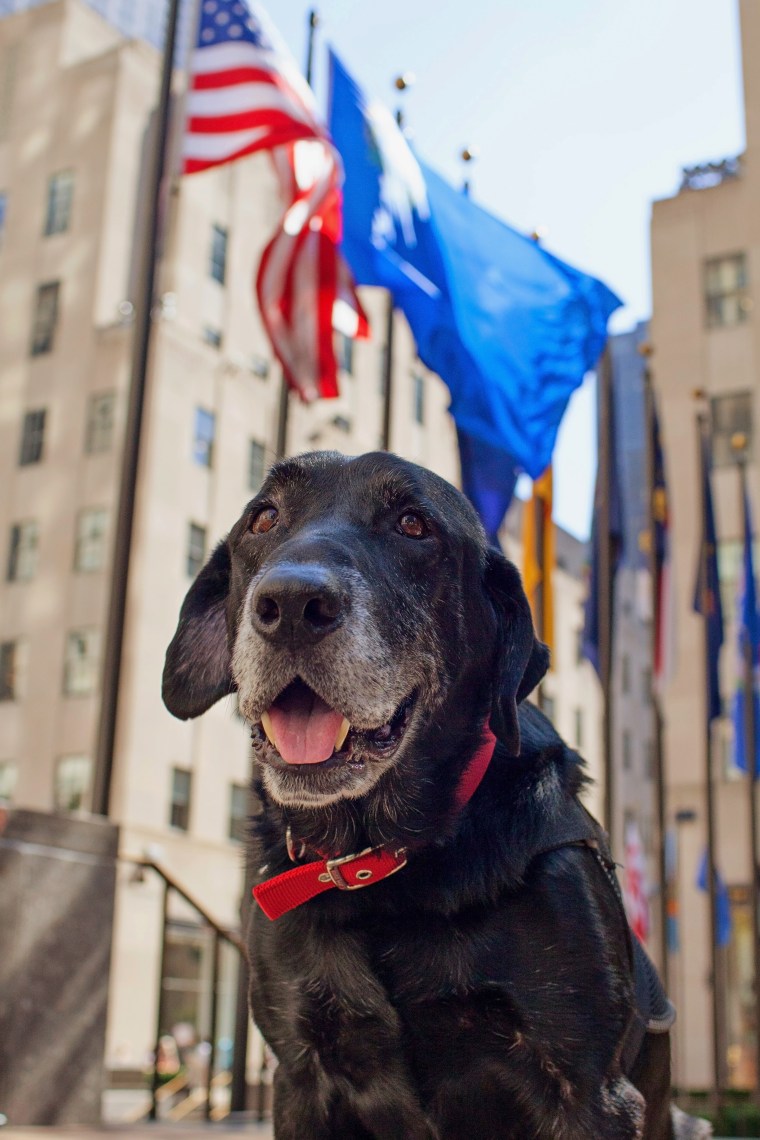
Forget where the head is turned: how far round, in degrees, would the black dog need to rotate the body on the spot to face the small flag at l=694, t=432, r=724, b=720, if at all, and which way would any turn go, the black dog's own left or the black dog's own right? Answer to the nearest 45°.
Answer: approximately 135° to the black dog's own right

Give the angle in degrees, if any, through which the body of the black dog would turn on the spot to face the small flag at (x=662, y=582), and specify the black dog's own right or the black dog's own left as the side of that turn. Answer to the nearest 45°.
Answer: approximately 135° to the black dog's own right

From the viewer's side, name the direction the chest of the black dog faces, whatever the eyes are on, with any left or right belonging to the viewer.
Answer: facing the viewer and to the left of the viewer

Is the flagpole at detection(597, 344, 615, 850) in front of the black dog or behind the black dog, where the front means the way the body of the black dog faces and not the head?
behind

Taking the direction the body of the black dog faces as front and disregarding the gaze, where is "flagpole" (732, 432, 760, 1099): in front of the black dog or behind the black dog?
behind

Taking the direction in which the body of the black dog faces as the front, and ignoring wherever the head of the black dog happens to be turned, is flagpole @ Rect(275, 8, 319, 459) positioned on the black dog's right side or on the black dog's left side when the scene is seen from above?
on the black dog's right side

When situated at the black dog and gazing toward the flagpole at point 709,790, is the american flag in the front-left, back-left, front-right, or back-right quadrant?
front-left

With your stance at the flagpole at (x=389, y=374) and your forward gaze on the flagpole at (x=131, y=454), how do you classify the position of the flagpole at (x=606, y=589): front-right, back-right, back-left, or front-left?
back-left
